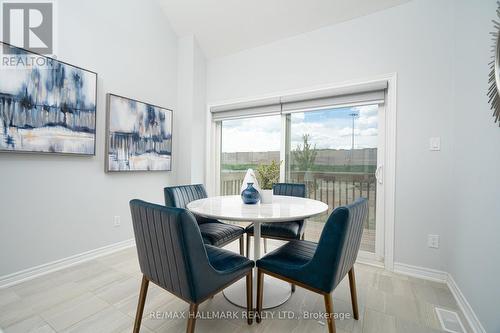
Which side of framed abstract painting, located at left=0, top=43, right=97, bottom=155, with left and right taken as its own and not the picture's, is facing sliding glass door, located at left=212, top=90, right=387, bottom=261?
front

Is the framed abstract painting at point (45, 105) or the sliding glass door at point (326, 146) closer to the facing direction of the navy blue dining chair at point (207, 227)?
the sliding glass door

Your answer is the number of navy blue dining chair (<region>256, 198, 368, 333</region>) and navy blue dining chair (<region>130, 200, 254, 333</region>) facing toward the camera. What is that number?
0

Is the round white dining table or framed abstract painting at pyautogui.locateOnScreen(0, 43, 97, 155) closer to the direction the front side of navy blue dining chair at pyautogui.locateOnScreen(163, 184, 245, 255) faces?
the round white dining table

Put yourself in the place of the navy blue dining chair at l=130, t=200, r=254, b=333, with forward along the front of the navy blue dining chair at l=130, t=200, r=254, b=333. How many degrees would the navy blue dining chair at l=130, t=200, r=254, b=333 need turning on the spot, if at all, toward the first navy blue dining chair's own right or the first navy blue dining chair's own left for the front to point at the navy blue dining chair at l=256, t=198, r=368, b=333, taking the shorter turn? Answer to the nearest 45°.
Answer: approximately 45° to the first navy blue dining chair's own right

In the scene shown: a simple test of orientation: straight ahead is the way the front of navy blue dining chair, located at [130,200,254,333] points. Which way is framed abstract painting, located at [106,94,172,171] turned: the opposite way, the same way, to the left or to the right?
to the right

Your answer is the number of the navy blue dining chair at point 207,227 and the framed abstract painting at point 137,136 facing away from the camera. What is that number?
0

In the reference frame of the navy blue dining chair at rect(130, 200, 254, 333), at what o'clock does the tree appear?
The tree is roughly at 12 o'clock from the navy blue dining chair.

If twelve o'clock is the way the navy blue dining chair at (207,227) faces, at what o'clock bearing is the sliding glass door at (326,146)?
The sliding glass door is roughly at 10 o'clock from the navy blue dining chair.

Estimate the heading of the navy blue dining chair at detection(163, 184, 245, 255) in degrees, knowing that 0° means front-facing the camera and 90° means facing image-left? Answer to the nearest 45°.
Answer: approximately 315°

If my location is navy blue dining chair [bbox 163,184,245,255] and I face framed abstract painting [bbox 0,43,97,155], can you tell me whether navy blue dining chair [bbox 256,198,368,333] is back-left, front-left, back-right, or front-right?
back-left

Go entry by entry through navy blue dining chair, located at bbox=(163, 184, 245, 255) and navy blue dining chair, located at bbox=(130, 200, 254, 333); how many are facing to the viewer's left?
0

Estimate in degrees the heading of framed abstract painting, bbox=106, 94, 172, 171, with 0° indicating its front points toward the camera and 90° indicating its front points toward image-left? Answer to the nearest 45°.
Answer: approximately 315°

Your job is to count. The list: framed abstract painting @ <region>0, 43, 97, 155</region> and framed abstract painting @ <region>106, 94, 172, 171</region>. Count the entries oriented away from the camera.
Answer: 0

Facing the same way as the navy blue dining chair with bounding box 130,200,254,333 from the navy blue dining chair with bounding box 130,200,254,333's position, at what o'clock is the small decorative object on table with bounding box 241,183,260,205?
The small decorative object on table is roughly at 12 o'clock from the navy blue dining chair.

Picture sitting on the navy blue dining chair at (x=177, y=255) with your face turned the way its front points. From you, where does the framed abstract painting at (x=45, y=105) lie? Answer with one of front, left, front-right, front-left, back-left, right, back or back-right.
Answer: left

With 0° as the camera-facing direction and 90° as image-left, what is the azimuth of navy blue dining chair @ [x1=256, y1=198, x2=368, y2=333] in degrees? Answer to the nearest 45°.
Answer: approximately 135°
